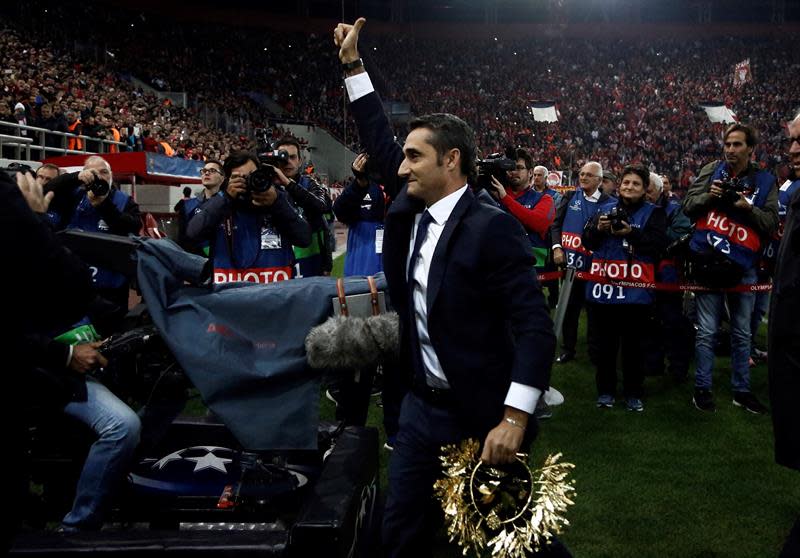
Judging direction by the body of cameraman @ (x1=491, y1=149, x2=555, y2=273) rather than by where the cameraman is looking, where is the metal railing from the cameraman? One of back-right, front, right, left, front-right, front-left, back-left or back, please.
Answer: right

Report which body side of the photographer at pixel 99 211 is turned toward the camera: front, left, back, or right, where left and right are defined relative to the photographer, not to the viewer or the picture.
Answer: front

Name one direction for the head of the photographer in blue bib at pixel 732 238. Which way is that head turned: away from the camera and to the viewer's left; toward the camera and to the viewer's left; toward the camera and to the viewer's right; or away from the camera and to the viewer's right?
toward the camera and to the viewer's left

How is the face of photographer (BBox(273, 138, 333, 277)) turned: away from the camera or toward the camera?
toward the camera

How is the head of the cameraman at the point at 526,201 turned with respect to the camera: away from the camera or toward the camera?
toward the camera

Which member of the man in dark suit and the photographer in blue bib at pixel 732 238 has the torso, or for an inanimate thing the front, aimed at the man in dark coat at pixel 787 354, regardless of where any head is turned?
the photographer in blue bib

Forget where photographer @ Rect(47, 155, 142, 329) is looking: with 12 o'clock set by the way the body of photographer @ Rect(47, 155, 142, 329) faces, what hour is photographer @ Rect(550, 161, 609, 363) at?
photographer @ Rect(550, 161, 609, 363) is roughly at 9 o'clock from photographer @ Rect(47, 155, 142, 329).

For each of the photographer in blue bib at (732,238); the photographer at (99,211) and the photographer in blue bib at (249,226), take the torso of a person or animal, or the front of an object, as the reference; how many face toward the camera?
3

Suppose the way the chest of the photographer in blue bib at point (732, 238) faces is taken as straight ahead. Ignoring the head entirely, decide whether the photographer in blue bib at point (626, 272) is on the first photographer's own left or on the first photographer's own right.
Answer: on the first photographer's own right

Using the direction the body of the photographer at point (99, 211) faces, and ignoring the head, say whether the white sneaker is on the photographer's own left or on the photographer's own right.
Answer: on the photographer's own left

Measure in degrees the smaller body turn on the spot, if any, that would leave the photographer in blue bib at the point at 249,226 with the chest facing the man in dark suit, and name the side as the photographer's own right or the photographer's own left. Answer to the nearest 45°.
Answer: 0° — they already face them

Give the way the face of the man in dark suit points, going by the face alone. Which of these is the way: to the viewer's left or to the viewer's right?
to the viewer's left

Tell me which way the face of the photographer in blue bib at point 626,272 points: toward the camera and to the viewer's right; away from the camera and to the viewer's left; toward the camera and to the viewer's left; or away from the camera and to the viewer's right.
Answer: toward the camera and to the viewer's left

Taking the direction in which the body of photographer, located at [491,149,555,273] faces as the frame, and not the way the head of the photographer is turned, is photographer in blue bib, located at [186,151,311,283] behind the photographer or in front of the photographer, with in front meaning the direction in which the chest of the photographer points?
in front

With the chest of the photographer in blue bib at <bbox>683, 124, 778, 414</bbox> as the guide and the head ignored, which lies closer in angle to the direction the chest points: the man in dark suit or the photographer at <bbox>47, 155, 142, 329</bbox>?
the man in dark suit
